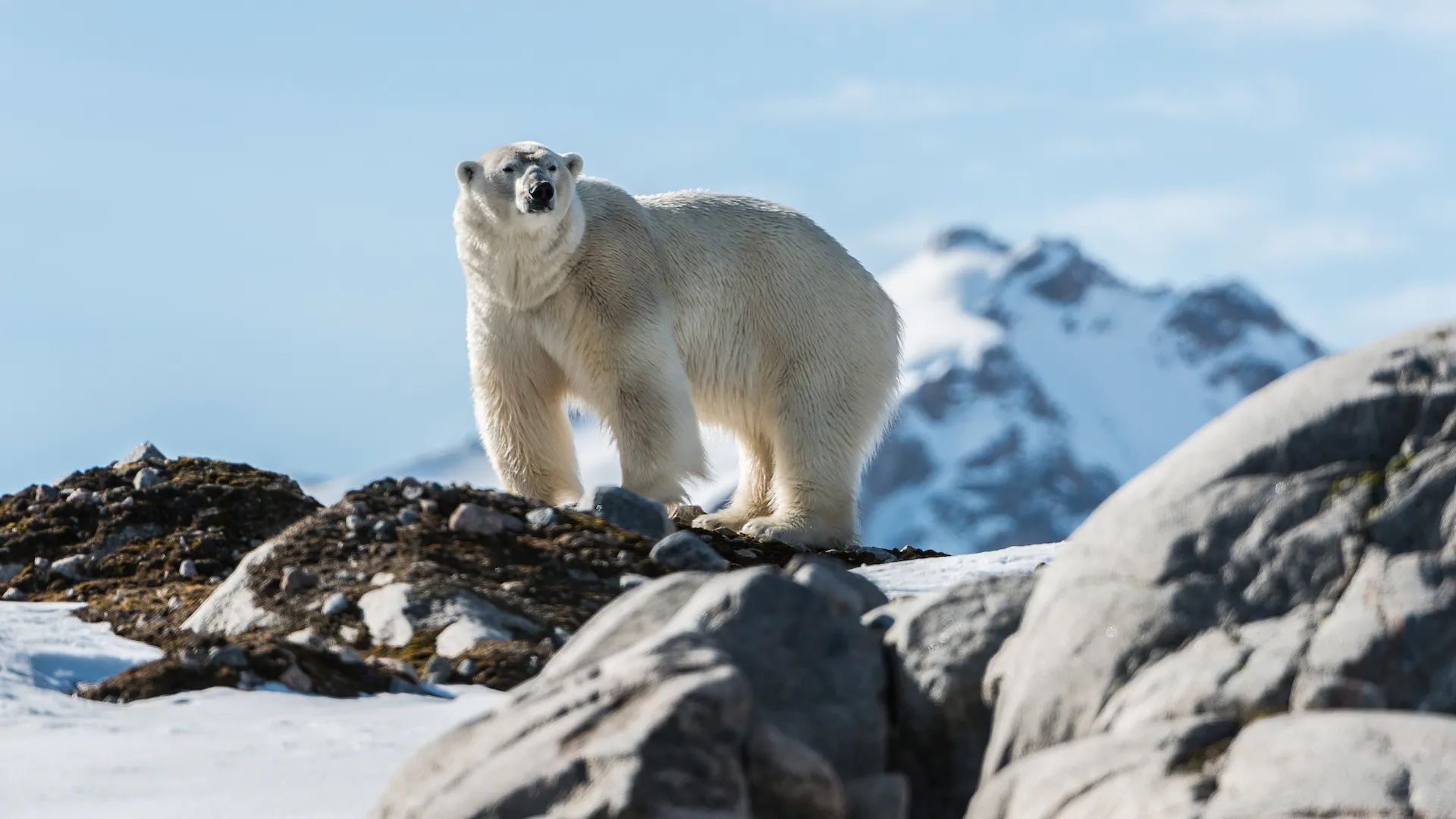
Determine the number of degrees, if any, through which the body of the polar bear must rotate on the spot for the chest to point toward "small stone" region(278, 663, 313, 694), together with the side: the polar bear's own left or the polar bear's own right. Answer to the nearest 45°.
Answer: approximately 45° to the polar bear's own left

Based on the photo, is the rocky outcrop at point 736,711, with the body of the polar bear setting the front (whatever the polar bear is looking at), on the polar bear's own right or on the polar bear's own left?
on the polar bear's own left

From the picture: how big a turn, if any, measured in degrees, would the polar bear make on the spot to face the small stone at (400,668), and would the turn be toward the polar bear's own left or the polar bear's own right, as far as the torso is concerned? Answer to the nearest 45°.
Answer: approximately 45° to the polar bear's own left

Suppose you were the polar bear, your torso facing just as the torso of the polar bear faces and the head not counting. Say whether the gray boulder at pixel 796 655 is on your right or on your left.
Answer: on your left

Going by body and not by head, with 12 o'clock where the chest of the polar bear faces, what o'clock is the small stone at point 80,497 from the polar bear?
The small stone is roughly at 1 o'clock from the polar bear.

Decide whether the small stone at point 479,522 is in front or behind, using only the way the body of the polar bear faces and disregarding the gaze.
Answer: in front

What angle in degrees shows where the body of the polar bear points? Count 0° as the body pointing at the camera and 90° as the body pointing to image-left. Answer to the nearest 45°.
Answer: approximately 45°

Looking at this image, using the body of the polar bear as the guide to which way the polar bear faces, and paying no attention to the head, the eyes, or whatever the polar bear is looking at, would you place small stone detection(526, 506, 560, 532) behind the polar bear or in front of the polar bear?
in front

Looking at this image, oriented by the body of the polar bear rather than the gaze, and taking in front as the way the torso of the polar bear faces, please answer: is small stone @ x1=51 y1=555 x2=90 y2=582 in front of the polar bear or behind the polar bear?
in front

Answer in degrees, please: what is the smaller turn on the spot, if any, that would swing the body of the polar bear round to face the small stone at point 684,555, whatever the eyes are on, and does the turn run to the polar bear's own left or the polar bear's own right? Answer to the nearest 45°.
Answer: approximately 45° to the polar bear's own left
